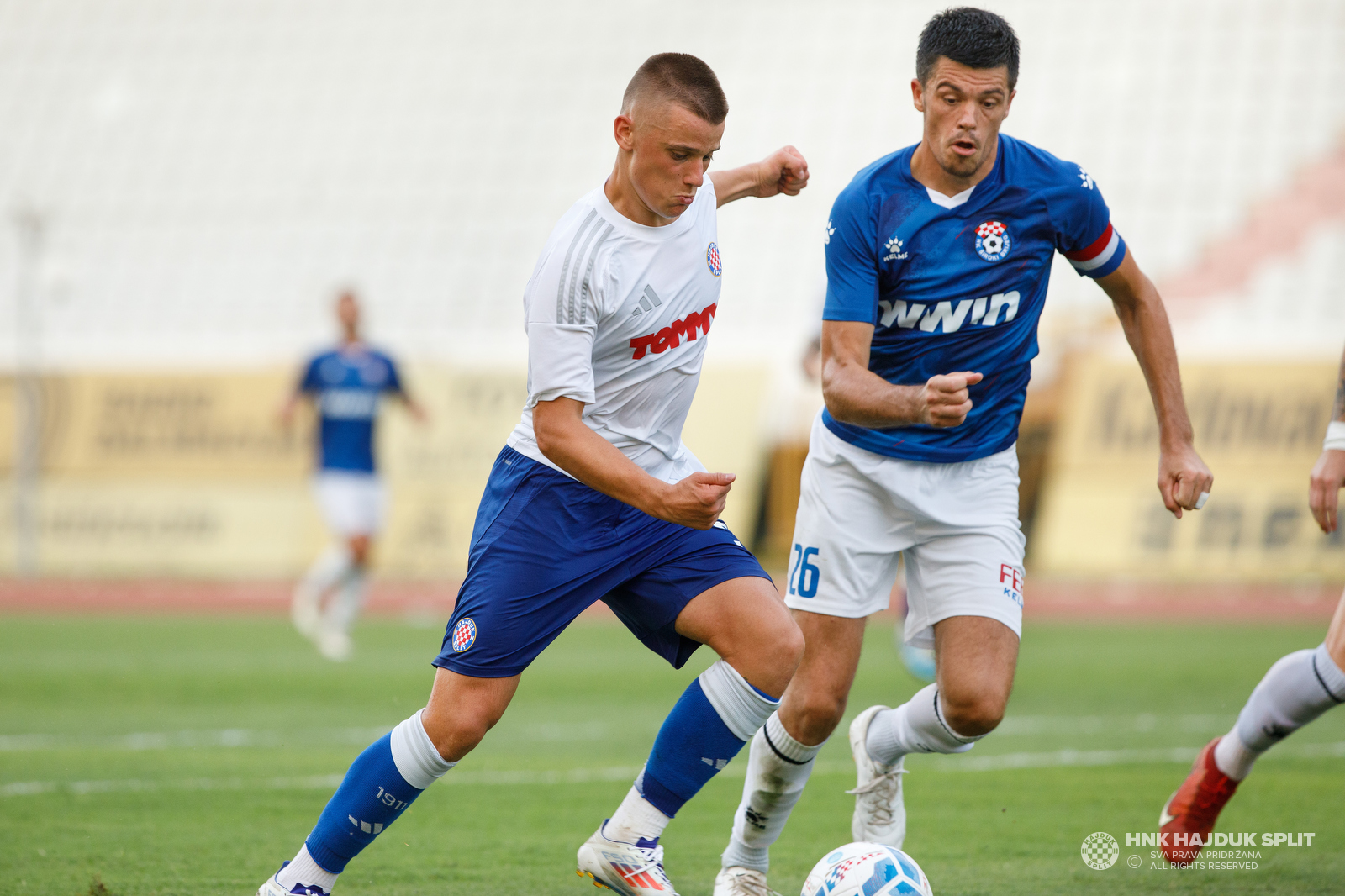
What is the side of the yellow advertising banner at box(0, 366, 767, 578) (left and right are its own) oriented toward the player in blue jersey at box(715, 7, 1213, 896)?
front

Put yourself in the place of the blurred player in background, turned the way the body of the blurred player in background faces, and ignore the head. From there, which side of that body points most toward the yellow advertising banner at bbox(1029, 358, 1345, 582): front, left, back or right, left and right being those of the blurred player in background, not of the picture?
left

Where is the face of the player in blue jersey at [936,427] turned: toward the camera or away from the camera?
toward the camera

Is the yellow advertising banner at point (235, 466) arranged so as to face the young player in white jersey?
yes

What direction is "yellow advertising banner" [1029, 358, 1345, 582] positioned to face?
toward the camera

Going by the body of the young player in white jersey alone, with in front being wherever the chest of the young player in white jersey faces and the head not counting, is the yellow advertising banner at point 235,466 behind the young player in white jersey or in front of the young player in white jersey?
behind

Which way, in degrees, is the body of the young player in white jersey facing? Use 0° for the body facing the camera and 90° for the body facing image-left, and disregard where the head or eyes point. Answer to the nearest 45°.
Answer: approximately 315°

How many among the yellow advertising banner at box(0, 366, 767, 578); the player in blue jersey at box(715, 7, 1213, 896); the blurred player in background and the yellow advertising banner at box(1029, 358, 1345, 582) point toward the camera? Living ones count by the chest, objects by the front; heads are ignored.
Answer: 4

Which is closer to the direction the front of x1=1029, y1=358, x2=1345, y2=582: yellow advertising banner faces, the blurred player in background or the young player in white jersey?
the young player in white jersey

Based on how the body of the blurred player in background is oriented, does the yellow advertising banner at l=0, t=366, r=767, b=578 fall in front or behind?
behind

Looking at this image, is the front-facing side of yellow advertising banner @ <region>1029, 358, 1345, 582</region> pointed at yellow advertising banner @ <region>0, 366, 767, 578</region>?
no

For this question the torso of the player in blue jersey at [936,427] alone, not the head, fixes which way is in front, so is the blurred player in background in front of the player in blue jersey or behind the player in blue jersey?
behind

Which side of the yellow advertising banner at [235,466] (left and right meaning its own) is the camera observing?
front

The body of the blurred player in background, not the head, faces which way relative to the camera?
toward the camera

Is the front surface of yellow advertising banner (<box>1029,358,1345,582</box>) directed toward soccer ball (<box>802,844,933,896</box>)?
yes

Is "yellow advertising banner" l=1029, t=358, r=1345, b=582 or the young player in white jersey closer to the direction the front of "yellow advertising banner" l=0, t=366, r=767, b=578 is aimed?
the young player in white jersey
